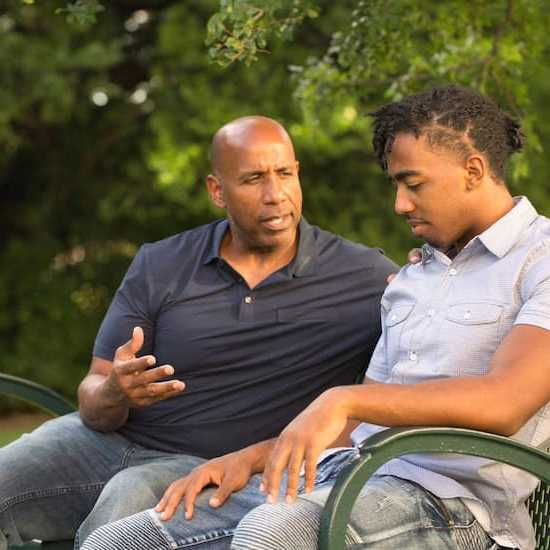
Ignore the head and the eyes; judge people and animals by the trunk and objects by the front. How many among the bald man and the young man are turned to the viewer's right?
0

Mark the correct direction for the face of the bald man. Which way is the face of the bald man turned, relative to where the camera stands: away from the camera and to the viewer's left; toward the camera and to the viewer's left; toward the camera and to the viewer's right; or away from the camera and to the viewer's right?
toward the camera and to the viewer's right

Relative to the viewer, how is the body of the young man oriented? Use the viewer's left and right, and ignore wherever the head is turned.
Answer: facing the viewer and to the left of the viewer

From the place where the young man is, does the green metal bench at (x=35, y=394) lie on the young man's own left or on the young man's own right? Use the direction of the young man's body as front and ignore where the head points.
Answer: on the young man's own right

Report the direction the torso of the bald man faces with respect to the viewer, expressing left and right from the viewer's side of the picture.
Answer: facing the viewer

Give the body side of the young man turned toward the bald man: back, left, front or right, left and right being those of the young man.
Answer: right

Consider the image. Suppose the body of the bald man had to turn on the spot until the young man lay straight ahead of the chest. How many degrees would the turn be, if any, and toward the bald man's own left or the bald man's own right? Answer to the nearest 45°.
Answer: approximately 45° to the bald man's own left
